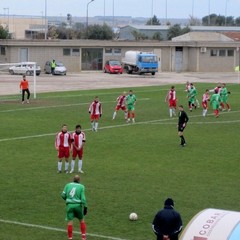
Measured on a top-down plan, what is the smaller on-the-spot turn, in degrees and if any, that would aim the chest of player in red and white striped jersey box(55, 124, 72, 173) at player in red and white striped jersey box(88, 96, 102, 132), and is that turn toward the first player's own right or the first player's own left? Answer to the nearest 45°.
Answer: approximately 180°

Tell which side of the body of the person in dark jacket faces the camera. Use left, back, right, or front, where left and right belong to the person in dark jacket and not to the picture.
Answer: back

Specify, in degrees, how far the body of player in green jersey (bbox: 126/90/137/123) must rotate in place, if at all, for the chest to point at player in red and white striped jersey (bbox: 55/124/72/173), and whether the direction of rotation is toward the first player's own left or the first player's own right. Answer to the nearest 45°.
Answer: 0° — they already face them

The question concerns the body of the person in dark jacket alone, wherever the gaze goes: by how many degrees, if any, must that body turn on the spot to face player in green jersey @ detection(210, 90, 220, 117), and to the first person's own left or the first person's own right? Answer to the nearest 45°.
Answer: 0° — they already face them

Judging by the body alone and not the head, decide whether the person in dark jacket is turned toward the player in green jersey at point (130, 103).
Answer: yes

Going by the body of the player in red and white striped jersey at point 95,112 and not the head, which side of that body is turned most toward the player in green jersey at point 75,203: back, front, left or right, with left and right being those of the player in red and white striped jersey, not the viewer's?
front

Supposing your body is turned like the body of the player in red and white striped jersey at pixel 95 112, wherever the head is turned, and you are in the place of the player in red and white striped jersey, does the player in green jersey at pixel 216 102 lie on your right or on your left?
on your left

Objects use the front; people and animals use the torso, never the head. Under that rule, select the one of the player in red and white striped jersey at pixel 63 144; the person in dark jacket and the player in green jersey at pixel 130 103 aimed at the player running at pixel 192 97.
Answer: the person in dark jacket

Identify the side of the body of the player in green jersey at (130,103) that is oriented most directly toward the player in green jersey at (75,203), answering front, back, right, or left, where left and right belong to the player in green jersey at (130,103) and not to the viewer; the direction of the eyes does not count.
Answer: front

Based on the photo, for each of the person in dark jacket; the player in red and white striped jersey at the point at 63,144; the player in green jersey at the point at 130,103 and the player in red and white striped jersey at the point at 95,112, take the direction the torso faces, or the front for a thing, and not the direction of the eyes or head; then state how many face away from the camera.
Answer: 1
